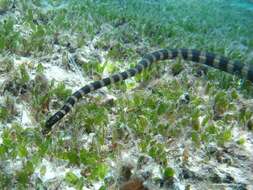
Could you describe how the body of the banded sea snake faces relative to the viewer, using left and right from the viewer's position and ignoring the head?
facing the viewer and to the left of the viewer
